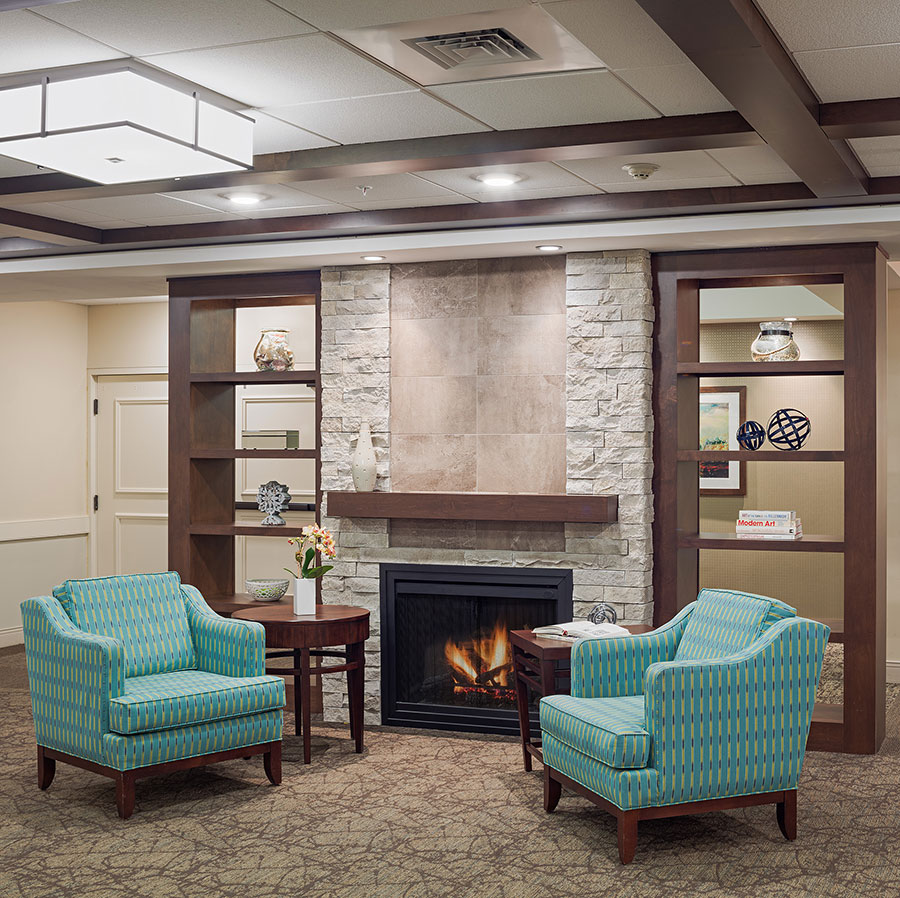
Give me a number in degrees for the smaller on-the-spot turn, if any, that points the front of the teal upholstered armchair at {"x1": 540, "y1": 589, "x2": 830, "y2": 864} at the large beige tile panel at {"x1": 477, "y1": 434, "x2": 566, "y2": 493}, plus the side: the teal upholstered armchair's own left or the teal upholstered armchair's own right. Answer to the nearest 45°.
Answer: approximately 90° to the teal upholstered armchair's own right

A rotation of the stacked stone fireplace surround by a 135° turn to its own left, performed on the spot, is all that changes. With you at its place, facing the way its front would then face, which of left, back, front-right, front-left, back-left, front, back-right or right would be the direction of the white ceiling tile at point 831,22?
back-right

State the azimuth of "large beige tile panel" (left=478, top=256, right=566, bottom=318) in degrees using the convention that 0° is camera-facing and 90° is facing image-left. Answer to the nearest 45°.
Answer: approximately 0°

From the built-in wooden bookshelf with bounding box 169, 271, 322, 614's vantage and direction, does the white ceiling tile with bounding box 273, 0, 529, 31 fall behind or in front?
in front

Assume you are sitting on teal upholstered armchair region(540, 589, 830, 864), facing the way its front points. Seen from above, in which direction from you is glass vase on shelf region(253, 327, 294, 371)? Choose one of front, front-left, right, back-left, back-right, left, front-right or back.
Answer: right

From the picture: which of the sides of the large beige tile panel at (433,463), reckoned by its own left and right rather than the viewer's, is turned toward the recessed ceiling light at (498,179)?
front

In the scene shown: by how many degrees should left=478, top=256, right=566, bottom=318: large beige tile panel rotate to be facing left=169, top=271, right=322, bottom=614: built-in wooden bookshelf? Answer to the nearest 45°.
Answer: approximately 90° to its right

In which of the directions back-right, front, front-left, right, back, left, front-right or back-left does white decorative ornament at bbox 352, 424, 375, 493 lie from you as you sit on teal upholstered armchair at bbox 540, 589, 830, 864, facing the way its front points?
right

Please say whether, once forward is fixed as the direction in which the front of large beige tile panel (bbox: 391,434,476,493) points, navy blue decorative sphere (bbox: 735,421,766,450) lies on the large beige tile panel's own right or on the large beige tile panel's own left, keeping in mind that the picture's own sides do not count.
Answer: on the large beige tile panel's own left

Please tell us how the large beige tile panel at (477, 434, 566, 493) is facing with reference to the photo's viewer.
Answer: facing the viewer

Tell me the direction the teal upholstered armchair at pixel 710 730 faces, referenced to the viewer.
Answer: facing the viewer and to the left of the viewer

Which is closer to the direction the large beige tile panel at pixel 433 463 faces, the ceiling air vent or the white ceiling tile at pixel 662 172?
the ceiling air vent

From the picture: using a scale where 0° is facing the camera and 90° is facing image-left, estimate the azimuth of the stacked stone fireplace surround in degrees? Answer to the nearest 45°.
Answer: approximately 0°

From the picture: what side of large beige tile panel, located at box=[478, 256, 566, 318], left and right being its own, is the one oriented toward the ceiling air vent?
front

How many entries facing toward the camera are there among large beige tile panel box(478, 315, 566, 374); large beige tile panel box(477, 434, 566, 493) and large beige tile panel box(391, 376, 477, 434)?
3

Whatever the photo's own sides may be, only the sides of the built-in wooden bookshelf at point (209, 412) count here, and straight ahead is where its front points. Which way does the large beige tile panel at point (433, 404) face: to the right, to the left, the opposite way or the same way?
the same way

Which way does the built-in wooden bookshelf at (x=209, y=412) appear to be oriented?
toward the camera

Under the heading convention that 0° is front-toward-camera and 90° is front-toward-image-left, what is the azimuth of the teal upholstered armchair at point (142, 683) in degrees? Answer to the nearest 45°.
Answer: approximately 315°

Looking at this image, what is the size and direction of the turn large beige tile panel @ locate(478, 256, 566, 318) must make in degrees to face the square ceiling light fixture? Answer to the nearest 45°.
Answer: approximately 45° to its right
